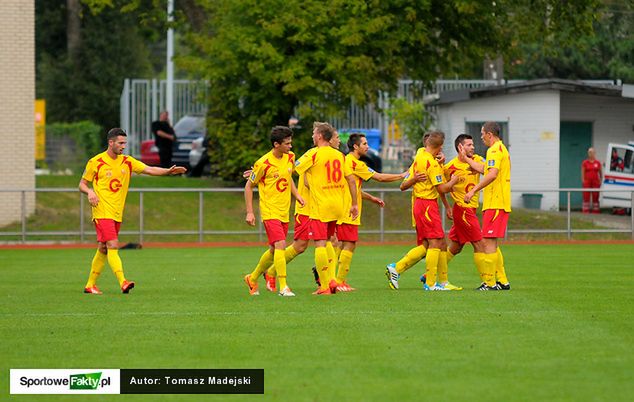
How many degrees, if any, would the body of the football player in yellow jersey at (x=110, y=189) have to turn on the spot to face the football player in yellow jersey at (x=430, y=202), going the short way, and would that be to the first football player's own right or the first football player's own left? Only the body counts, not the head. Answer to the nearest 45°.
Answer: approximately 45° to the first football player's own left

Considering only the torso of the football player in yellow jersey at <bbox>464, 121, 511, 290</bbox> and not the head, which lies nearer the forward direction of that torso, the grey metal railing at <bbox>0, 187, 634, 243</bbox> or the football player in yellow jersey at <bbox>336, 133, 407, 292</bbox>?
the football player in yellow jersey

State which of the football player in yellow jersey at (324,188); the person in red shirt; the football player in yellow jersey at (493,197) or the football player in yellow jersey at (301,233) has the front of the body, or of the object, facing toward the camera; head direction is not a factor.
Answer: the person in red shirt

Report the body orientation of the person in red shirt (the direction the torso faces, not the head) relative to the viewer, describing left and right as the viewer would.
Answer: facing the viewer

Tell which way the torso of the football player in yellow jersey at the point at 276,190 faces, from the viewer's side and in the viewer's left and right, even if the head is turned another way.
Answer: facing the viewer and to the right of the viewer

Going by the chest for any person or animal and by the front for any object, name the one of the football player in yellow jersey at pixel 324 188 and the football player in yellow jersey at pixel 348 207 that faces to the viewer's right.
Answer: the football player in yellow jersey at pixel 348 207

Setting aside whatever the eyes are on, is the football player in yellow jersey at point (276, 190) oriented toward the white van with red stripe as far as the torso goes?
no

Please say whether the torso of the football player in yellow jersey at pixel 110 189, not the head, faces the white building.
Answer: no

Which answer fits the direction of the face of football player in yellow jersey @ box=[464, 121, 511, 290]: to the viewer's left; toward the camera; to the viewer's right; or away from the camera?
to the viewer's left

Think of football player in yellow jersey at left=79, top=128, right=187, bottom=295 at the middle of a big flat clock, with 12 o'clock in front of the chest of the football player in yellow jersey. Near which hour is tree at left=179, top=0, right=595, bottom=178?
The tree is roughly at 8 o'clock from the football player in yellow jersey.

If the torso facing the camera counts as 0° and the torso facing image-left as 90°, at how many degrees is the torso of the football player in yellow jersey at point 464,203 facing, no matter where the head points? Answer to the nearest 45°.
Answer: approximately 315°

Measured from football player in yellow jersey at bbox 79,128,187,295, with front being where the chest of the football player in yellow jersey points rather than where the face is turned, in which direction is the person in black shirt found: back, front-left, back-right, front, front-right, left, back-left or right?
back-left

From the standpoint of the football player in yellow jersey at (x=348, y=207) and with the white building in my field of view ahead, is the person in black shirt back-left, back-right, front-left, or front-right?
front-left

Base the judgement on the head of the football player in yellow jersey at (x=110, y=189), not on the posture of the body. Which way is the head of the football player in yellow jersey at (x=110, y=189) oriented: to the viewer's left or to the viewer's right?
to the viewer's right
